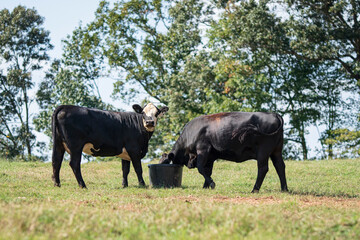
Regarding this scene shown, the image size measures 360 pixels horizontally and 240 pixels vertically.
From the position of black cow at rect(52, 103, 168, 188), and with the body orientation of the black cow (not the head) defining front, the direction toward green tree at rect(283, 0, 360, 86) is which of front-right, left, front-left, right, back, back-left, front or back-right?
front-left

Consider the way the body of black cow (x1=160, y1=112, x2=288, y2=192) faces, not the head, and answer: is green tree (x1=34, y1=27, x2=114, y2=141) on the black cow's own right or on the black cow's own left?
on the black cow's own right

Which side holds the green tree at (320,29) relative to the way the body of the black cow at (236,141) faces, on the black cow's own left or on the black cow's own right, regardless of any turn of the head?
on the black cow's own right

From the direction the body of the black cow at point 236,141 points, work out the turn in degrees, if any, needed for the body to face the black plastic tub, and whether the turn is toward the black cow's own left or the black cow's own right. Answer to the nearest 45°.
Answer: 0° — it already faces it

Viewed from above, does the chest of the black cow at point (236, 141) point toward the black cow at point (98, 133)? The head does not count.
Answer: yes

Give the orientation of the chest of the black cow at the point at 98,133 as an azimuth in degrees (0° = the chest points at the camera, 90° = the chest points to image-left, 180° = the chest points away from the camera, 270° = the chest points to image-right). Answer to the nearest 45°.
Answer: approximately 270°

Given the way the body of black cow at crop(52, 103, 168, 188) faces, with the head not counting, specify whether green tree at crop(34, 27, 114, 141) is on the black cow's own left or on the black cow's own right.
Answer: on the black cow's own left

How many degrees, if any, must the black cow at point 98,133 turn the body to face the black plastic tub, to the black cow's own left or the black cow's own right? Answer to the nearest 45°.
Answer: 0° — it already faces it

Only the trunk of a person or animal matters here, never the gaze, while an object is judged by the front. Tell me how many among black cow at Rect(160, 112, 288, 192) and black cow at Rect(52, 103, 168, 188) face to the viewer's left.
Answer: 1

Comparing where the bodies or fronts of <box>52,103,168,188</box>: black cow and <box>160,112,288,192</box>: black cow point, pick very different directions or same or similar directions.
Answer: very different directions

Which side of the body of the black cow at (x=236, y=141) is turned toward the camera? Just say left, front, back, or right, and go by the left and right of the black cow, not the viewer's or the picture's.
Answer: left
